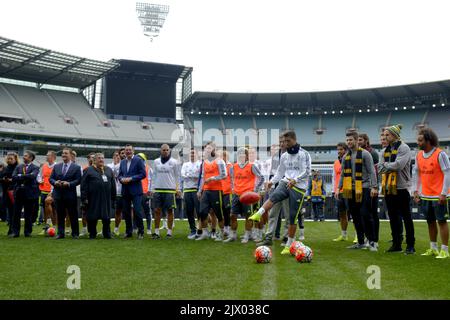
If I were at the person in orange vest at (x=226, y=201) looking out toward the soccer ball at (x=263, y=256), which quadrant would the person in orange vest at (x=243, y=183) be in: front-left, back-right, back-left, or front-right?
front-left

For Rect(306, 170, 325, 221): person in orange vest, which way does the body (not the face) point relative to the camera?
toward the camera

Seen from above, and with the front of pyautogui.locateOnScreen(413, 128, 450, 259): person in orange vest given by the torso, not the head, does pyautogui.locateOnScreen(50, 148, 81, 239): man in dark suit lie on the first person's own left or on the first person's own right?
on the first person's own right

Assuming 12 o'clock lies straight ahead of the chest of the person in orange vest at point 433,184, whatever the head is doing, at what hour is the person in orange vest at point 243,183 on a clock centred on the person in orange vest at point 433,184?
the person in orange vest at point 243,183 is roughly at 2 o'clock from the person in orange vest at point 433,184.

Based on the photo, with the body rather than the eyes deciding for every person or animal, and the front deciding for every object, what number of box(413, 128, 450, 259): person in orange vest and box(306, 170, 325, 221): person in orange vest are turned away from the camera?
0

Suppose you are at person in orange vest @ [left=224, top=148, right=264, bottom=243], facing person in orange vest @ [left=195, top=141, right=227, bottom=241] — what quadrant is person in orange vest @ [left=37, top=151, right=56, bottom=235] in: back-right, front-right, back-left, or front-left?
front-right

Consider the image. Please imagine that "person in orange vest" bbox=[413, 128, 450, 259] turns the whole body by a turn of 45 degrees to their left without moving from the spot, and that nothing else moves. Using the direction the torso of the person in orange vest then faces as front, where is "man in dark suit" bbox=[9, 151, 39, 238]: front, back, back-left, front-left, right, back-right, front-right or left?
right

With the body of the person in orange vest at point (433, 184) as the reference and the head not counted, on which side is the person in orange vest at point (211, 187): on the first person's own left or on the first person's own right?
on the first person's own right

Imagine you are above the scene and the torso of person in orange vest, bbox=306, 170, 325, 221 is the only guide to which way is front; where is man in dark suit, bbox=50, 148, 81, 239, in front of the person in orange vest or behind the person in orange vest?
in front

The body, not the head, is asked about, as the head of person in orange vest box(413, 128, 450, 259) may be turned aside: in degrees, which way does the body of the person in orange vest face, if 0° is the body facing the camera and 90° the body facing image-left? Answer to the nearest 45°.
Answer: approximately 45°

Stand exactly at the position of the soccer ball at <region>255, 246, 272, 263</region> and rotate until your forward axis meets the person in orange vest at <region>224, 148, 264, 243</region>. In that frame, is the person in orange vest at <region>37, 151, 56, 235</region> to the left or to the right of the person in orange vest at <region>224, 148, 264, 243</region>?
left

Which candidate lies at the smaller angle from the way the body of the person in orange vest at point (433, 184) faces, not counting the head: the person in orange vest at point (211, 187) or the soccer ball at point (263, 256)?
the soccer ball
